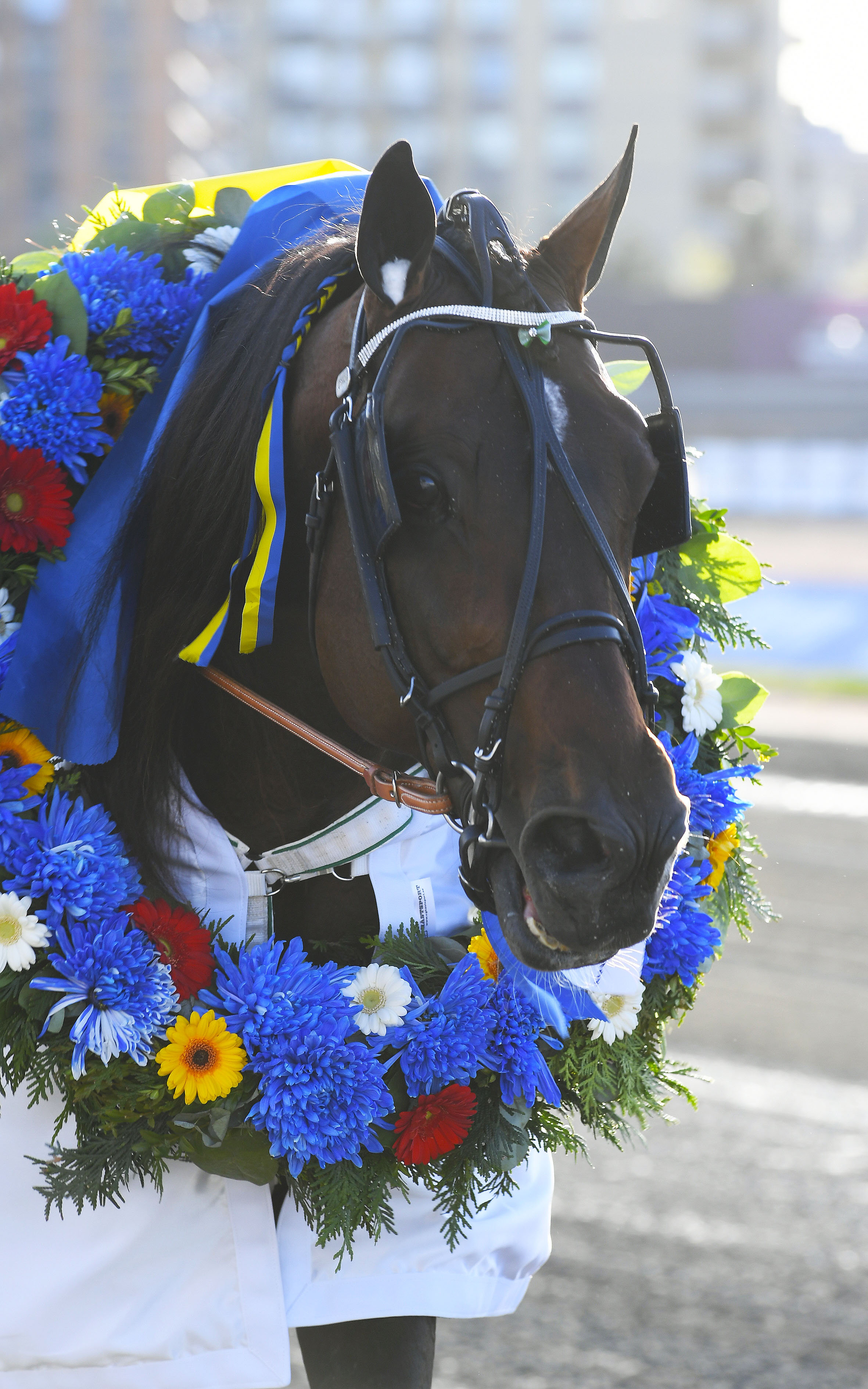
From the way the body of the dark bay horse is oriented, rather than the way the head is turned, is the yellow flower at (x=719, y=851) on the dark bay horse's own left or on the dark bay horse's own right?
on the dark bay horse's own left

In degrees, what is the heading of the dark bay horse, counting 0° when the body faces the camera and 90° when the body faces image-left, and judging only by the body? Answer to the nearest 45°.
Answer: approximately 315°
